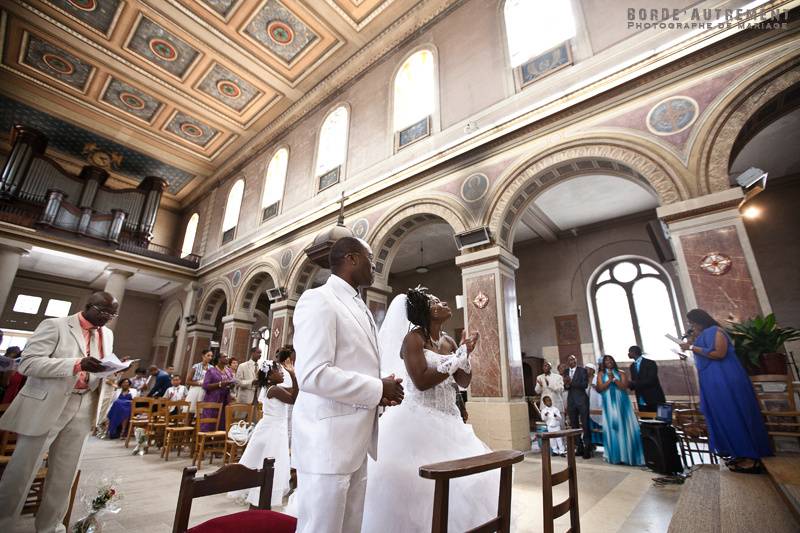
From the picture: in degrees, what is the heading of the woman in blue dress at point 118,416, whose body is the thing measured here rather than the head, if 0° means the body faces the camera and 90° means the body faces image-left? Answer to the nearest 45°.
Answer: approximately 0°

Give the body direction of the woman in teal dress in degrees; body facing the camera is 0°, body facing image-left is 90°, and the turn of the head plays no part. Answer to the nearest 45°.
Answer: approximately 0°

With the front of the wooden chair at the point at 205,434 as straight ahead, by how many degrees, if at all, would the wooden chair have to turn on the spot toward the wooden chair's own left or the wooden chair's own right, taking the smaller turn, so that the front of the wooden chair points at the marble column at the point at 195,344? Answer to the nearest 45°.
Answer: approximately 135° to the wooden chair's own left

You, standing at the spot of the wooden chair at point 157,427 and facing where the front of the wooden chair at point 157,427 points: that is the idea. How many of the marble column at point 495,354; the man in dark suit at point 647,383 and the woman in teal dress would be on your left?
3

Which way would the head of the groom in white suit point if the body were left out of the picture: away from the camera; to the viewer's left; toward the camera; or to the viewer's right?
to the viewer's right

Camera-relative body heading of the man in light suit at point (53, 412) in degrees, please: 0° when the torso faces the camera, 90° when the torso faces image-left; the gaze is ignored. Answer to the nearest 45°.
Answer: approximately 315°

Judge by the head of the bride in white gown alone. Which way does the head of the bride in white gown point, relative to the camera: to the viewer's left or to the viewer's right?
to the viewer's right

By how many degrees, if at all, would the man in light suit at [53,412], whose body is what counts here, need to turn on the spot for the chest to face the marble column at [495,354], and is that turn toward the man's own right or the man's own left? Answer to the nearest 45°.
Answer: approximately 45° to the man's own left
